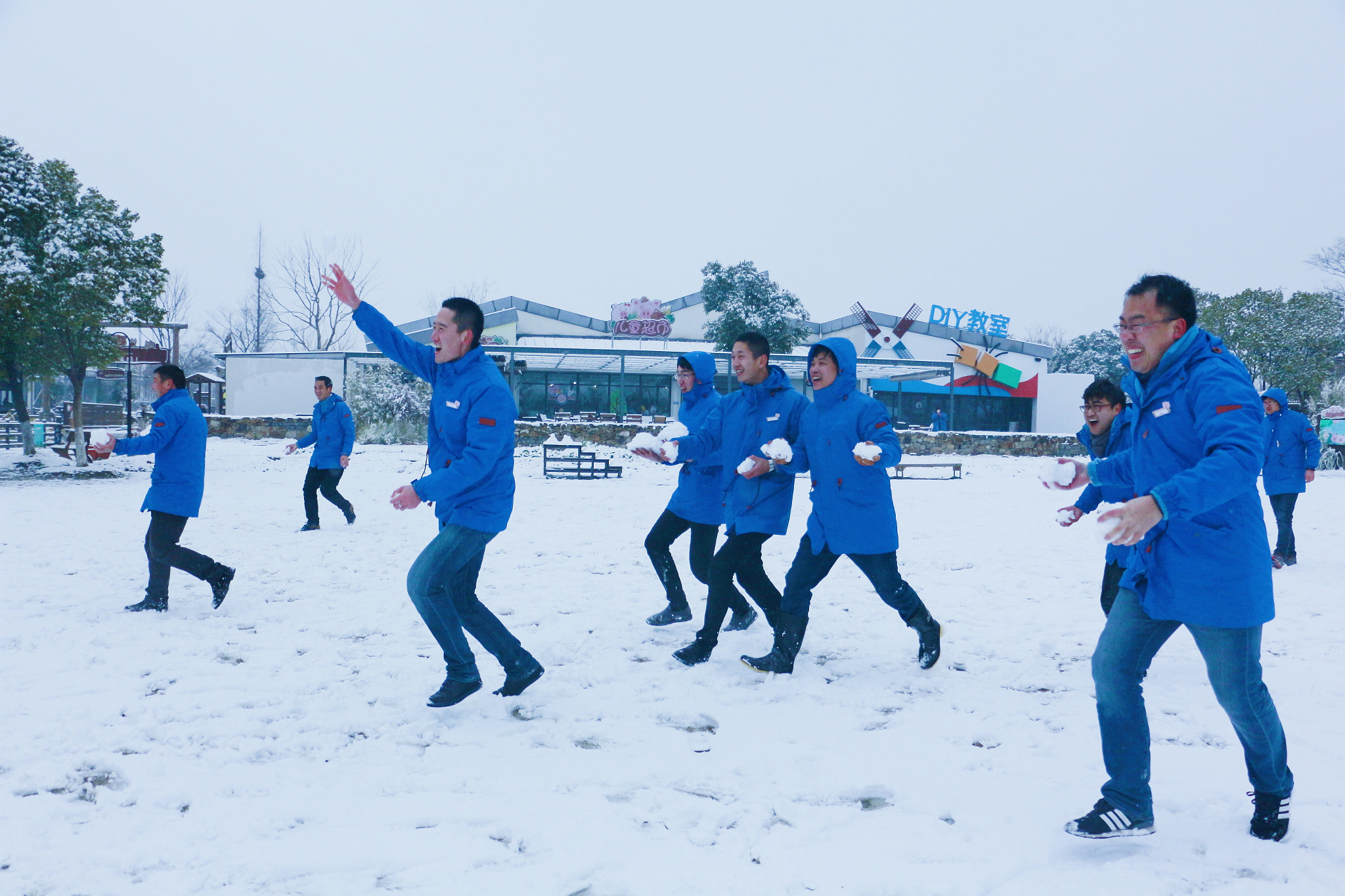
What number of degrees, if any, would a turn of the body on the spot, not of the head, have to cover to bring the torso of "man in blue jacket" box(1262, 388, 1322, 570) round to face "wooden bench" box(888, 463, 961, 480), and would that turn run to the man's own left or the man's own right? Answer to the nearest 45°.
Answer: approximately 90° to the man's own right

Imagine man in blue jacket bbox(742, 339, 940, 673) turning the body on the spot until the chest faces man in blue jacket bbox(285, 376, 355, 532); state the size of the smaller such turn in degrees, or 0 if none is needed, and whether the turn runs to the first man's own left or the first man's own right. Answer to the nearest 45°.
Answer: approximately 90° to the first man's own right

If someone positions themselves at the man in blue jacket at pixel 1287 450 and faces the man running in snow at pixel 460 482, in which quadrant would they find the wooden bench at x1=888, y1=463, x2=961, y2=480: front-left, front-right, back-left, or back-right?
back-right

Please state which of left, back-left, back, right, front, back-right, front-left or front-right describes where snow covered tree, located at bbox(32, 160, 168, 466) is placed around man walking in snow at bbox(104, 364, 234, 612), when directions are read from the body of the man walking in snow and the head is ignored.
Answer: right

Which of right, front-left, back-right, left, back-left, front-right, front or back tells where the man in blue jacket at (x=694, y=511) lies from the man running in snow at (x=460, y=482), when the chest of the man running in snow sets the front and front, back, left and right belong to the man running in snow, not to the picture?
back-right

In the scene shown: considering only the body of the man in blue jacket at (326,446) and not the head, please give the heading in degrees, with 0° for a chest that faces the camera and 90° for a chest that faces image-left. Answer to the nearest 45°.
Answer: approximately 45°

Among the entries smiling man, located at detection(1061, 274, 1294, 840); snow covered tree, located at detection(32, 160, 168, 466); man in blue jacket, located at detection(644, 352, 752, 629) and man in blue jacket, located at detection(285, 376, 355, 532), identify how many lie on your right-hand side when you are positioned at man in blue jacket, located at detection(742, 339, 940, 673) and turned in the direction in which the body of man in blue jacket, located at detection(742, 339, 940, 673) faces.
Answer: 3

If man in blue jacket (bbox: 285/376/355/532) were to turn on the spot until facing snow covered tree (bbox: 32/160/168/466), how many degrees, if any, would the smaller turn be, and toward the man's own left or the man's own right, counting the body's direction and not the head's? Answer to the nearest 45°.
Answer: approximately 90° to the man's own right

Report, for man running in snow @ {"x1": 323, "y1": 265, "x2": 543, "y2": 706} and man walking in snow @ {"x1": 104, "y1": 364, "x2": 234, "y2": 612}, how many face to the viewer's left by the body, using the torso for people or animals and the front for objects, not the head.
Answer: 2

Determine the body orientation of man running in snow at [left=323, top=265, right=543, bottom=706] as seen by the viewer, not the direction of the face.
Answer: to the viewer's left
